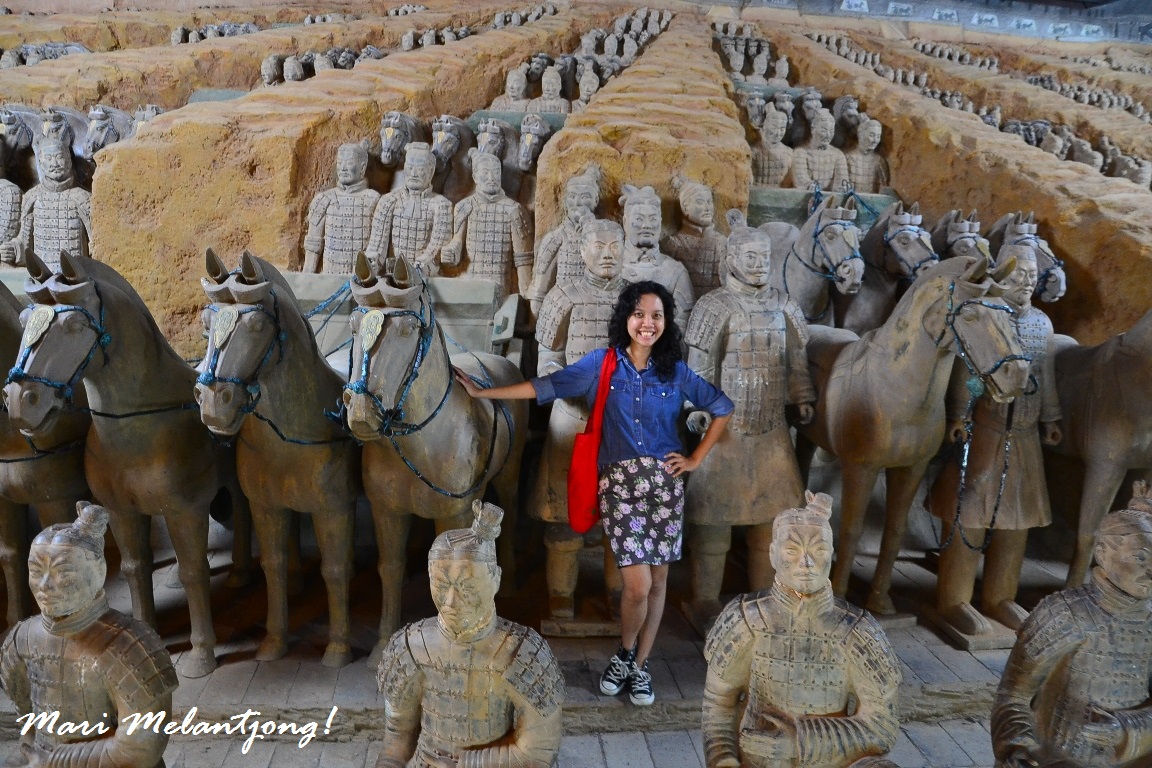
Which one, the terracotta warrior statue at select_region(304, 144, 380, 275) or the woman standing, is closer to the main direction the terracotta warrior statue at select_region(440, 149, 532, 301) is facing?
the woman standing

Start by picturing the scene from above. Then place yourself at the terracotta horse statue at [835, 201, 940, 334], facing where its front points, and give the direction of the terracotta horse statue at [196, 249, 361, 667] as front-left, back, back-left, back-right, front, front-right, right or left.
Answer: right

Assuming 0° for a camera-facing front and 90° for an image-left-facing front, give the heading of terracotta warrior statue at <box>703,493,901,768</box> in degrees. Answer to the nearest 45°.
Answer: approximately 0°

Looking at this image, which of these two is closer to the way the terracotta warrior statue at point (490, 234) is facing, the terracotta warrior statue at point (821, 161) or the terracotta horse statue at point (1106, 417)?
the terracotta horse statue

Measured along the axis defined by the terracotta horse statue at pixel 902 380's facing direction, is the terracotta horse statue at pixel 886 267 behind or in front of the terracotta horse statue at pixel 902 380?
behind

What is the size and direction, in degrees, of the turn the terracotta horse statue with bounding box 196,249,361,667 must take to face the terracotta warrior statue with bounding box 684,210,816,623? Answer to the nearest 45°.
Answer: approximately 90° to its left

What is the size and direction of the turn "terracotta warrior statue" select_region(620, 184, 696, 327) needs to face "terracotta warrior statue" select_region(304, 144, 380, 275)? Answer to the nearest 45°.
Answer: approximately 135° to its right

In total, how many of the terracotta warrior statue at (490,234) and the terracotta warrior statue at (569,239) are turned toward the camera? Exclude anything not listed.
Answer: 2
